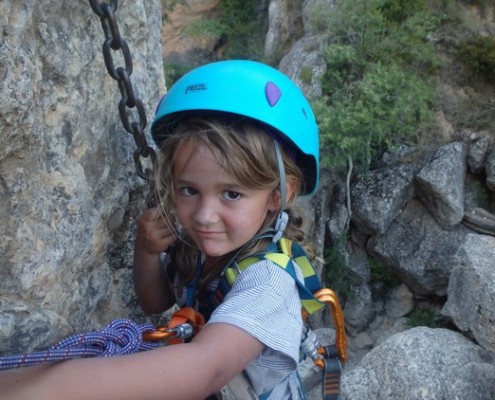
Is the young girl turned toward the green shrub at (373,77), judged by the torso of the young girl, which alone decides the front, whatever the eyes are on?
no

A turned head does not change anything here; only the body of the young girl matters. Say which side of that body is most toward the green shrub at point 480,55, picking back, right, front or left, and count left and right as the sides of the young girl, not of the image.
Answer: back

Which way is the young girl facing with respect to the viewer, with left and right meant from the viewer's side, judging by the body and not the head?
facing the viewer and to the left of the viewer

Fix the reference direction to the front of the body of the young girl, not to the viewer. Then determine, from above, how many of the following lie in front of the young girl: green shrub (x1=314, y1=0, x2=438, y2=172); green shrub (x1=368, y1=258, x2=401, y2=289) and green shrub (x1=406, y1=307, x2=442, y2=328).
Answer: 0

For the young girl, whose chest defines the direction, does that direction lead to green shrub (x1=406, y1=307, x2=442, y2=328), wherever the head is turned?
no

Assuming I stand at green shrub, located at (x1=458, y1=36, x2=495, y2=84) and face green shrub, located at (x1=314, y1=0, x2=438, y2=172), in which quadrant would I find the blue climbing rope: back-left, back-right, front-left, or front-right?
front-left

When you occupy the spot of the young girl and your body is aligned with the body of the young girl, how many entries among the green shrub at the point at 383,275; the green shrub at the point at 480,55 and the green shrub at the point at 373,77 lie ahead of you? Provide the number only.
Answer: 0

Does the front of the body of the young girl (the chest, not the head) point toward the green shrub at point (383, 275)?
no
